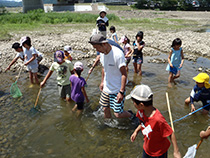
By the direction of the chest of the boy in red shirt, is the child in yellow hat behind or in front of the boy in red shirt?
behind

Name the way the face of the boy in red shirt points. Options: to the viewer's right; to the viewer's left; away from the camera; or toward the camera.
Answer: to the viewer's left

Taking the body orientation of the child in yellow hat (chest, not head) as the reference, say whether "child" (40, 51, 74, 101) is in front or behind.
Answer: in front

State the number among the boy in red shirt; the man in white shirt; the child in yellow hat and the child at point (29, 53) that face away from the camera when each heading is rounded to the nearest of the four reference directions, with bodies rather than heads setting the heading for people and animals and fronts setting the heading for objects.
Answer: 0

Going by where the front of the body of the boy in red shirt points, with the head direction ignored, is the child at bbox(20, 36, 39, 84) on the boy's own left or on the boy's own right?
on the boy's own right

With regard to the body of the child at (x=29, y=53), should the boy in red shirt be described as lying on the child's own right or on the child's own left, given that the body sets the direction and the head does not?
on the child's own left

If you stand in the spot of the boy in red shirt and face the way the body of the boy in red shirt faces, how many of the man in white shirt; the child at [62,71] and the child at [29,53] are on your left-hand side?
0

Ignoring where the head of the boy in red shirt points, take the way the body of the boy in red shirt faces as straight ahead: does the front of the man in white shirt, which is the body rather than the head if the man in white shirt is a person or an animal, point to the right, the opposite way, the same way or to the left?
the same way

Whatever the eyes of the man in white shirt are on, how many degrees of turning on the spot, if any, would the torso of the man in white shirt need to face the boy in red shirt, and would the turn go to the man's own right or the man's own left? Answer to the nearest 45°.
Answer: approximately 45° to the man's own left

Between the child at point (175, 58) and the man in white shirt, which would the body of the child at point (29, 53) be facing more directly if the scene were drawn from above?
the man in white shirt

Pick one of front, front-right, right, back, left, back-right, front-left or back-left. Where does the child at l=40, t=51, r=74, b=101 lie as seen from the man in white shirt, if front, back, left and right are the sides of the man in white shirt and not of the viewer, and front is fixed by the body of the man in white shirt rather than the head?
right

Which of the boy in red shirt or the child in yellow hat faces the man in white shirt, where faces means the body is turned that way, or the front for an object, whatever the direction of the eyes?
the child in yellow hat

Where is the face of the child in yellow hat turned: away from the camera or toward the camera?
toward the camera

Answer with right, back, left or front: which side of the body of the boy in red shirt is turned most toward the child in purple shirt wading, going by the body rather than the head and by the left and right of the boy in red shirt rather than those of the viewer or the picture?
right

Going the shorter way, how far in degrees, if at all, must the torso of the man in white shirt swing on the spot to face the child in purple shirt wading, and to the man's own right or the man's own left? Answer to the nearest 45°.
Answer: approximately 90° to the man's own right
